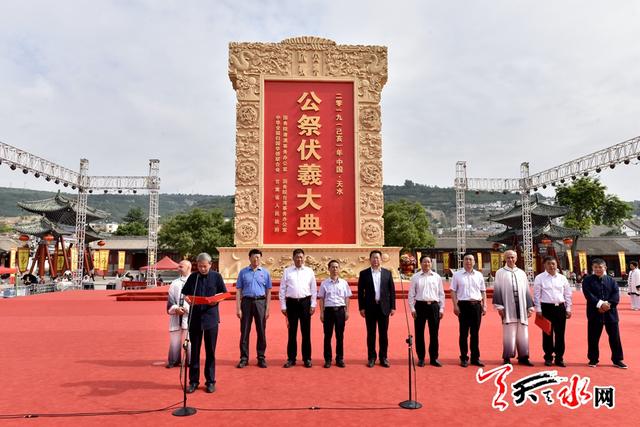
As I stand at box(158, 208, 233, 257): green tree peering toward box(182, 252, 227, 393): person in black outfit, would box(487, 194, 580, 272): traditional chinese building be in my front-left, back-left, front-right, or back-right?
front-left

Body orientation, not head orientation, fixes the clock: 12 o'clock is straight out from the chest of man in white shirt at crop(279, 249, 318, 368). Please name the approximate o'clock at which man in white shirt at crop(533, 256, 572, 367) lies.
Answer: man in white shirt at crop(533, 256, 572, 367) is roughly at 9 o'clock from man in white shirt at crop(279, 249, 318, 368).

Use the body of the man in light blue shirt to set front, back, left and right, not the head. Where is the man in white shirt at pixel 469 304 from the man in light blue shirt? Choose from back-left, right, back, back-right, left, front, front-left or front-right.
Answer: left

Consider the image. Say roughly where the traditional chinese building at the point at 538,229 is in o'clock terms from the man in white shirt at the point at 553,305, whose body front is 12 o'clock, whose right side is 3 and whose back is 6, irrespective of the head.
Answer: The traditional chinese building is roughly at 6 o'clock from the man in white shirt.

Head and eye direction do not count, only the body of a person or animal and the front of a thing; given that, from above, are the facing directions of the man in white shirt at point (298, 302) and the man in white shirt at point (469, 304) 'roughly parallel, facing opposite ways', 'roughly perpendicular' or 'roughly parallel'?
roughly parallel

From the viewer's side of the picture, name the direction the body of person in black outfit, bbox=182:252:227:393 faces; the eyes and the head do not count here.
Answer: toward the camera

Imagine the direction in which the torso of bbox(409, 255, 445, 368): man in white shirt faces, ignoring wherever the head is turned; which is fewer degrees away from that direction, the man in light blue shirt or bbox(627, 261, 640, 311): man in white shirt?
the man in light blue shirt

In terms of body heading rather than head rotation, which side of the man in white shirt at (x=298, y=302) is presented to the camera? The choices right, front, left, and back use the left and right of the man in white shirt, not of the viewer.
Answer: front

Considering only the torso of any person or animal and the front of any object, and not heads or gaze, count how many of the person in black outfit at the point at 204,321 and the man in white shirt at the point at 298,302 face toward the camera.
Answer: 2

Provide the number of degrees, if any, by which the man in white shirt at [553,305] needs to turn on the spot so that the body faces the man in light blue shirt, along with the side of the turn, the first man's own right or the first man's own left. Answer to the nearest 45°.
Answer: approximately 45° to the first man's own right

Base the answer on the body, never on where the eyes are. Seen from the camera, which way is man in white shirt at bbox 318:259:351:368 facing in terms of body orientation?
toward the camera

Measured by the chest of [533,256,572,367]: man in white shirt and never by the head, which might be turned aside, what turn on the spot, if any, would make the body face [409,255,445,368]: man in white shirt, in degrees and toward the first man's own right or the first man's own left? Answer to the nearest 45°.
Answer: approximately 45° to the first man's own right
